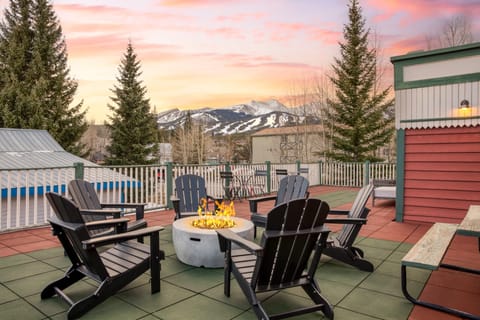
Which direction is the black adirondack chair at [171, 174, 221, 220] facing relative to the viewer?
toward the camera

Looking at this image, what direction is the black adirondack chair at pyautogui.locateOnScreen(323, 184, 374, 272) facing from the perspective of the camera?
to the viewer's left

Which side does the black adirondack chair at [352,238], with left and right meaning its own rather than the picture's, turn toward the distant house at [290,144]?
right

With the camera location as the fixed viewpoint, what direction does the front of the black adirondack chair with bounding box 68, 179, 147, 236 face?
facing the viewer and to the right of the viewer

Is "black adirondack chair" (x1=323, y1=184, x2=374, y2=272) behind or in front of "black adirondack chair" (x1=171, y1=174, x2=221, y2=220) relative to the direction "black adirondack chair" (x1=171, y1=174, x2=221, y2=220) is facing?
in front

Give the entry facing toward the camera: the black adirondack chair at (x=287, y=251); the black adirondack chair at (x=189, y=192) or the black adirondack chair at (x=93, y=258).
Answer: the black adirondack chair at (x=189, y=192)

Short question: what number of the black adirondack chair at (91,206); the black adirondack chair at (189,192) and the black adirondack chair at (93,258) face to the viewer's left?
0

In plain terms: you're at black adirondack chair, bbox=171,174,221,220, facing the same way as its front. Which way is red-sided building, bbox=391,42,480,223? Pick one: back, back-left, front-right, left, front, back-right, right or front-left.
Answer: left

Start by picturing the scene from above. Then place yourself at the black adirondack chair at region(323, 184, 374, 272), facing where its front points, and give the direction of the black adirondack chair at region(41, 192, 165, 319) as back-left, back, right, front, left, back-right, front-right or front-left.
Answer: front-left

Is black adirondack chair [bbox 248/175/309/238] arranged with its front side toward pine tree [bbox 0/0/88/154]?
no

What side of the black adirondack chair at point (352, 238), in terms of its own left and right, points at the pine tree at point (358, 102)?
right

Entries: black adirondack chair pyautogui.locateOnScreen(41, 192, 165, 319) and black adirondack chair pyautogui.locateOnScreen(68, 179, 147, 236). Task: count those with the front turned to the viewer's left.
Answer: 0

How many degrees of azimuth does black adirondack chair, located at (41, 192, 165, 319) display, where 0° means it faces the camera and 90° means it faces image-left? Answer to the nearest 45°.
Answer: approximately 225°

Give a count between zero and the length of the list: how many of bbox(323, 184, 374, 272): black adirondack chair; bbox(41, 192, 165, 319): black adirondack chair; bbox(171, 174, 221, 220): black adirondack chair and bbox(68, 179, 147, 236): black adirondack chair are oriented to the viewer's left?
1

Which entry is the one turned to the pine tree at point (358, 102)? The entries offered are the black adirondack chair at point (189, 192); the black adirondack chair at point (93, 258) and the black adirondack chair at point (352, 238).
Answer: the black adirondack chair at point (93, 258)

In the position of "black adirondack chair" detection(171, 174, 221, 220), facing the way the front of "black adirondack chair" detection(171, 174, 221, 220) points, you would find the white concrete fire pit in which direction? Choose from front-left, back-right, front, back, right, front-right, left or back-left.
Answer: front

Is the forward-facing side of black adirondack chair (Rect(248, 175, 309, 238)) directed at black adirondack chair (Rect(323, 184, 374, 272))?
no

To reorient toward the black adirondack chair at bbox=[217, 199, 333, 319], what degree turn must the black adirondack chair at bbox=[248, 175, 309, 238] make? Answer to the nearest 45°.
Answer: approximately 45° to its left

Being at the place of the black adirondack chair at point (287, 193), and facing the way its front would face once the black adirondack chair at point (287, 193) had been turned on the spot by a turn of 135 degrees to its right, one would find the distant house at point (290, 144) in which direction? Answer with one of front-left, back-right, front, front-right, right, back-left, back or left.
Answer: front

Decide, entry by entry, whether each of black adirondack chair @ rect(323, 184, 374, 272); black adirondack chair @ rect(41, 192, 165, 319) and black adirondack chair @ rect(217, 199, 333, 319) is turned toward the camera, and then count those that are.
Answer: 0
